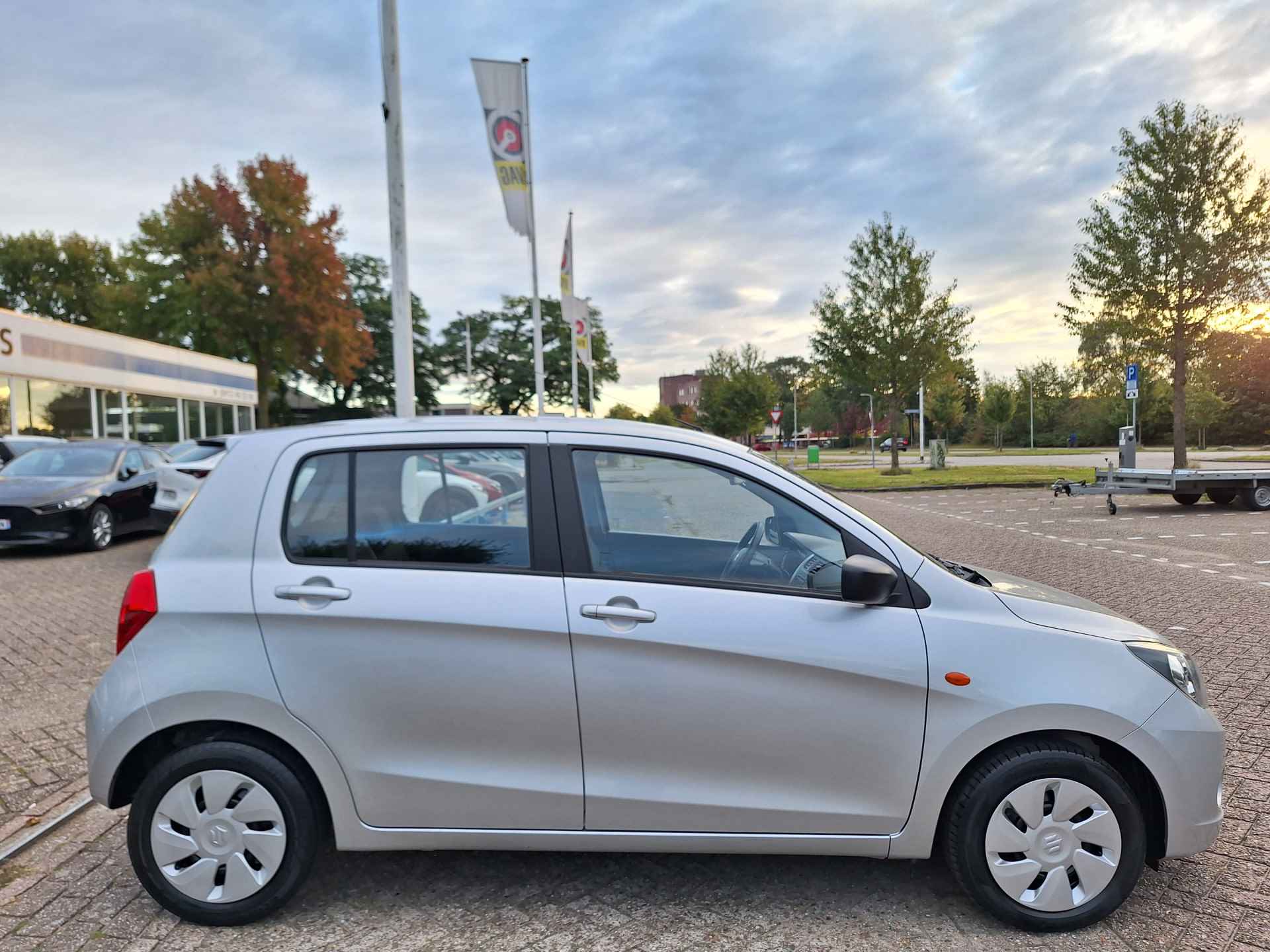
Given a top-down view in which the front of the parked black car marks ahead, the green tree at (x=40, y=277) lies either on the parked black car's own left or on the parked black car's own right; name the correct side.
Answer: on the parked black car's own right

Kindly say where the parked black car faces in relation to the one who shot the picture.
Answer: facing the viewer and to the left of the viewer

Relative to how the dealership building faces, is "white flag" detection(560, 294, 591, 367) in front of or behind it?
in front

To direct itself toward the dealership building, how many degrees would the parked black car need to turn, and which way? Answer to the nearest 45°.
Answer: approximately 135° to its right

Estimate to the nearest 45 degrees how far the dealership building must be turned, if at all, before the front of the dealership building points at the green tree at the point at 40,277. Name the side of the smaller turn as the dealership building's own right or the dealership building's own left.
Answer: approximately 135° to the dealership building's own left

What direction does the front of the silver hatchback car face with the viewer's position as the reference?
facing to the right of the viewer

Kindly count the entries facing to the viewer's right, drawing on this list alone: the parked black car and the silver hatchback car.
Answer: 1

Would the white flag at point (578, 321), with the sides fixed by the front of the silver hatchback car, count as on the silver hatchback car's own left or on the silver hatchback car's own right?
on the silver hatchback car's own left

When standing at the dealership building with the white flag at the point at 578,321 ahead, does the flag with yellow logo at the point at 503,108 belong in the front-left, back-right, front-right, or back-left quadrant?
front-right

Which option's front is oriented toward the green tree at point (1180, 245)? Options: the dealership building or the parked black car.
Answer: the dealership building

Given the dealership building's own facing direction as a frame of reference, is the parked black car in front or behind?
in front

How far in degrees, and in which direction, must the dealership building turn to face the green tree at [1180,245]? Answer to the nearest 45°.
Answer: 0° — it already faces it

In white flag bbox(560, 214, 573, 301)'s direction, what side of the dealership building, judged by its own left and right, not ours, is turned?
front

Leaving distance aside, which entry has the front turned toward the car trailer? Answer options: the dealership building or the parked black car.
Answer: the dealership building
